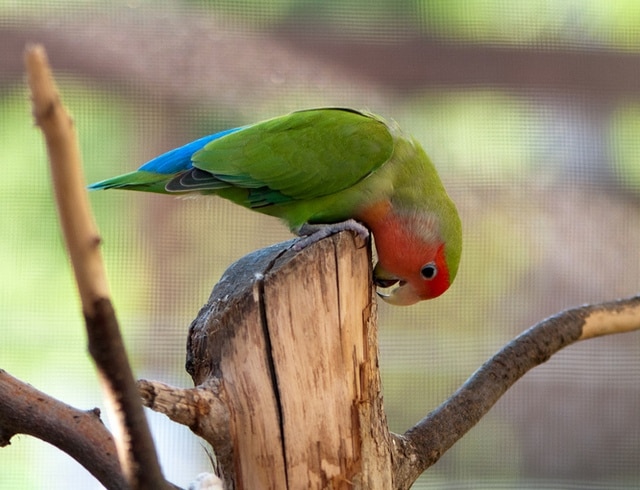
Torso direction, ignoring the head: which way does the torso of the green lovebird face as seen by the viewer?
to the viewer's right
